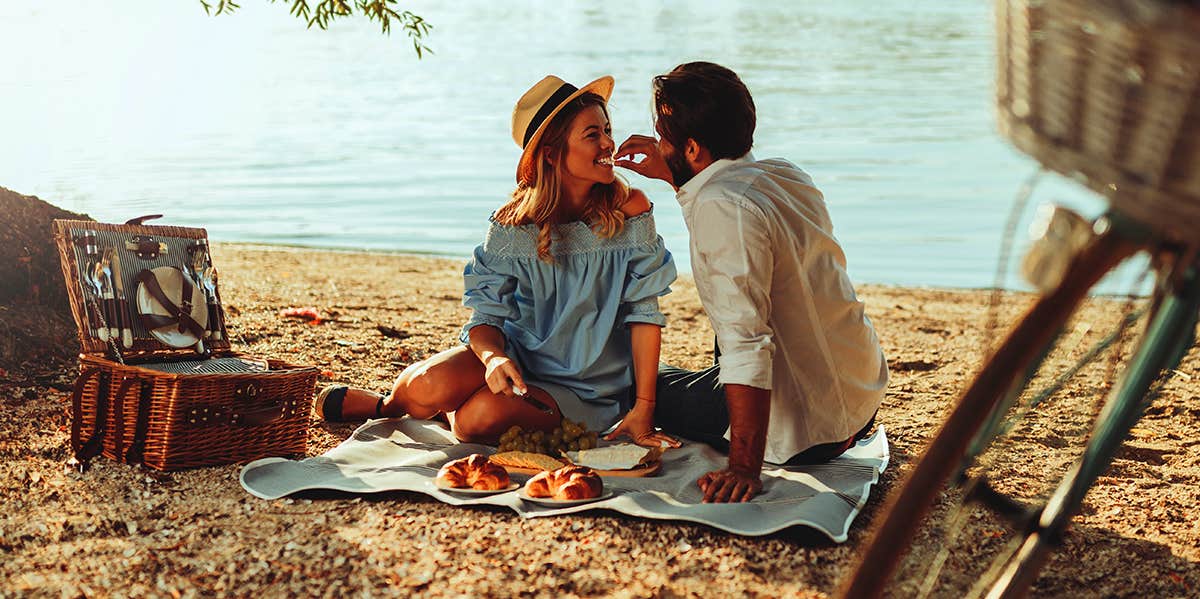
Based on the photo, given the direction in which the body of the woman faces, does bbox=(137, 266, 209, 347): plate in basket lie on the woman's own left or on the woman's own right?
on the woman's own right

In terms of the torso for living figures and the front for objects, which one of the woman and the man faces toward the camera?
the woman

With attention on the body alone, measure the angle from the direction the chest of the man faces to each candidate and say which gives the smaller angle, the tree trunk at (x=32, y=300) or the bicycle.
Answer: the tree trunk

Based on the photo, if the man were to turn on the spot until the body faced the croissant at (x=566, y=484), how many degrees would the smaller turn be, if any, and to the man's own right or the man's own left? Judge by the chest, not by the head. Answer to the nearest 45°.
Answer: approximately 45° to the man's own left

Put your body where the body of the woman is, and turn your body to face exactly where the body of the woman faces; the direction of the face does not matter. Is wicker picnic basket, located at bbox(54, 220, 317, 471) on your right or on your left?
on your right

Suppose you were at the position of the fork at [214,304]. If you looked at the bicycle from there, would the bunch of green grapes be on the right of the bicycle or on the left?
left

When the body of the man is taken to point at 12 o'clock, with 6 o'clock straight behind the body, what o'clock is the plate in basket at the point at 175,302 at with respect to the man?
The plate in basket is roughly at 11 o'clock from the man.

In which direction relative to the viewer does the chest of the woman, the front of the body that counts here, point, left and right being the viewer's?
facing the viewer

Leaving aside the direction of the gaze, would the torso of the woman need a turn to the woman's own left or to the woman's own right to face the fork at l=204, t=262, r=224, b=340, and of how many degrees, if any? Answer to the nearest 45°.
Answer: approximately 90° to the woman's own right

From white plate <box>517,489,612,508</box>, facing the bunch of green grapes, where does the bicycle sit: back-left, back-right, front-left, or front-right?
back-right

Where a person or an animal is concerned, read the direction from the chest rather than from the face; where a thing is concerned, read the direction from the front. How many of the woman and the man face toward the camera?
1

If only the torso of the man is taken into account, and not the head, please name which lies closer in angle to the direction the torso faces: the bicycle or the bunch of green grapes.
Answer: the bunch of green grapes

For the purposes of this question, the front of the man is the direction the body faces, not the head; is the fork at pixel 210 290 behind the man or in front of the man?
in front
